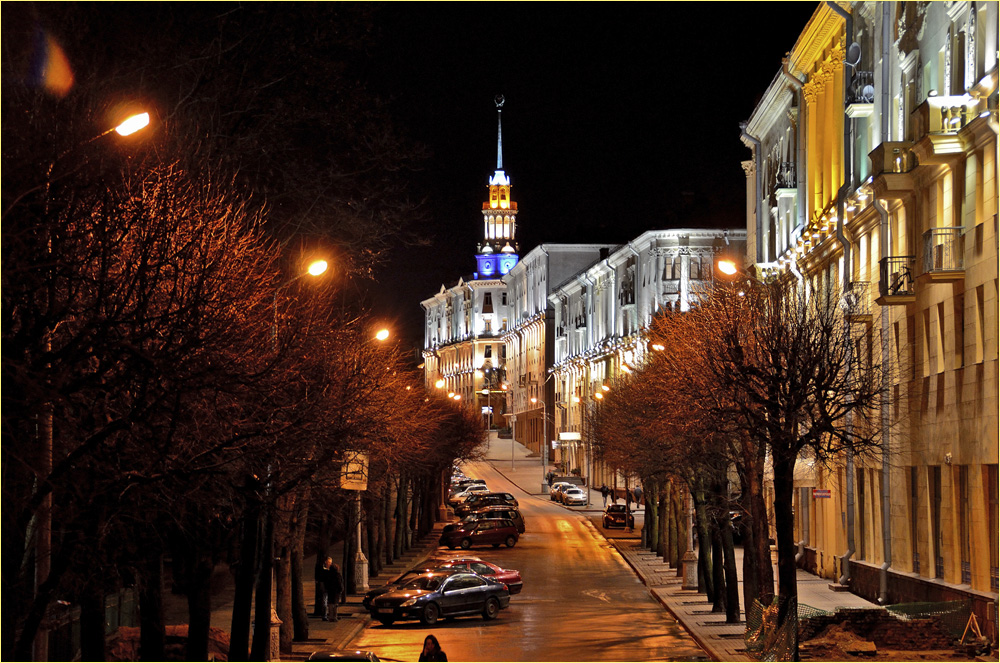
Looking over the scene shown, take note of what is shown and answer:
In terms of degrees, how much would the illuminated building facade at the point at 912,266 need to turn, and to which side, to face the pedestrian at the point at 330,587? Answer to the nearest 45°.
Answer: approximately 45° to its right

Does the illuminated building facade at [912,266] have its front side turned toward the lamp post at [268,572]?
yes

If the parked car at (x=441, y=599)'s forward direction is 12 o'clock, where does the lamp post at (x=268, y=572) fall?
The lamp post is roughly at 11 o'clock from the parked car.

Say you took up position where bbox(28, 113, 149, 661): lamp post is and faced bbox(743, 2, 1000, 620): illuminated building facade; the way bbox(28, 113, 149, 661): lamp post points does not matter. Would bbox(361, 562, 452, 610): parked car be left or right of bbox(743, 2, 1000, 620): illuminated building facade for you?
left

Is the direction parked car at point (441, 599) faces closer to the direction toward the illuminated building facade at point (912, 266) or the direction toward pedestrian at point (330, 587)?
the pedestrian

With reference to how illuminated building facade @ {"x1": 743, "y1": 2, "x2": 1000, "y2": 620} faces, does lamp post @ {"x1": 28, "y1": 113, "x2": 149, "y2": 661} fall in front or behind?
in front

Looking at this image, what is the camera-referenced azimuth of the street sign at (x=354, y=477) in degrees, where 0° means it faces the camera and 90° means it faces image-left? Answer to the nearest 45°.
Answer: approximately 0°

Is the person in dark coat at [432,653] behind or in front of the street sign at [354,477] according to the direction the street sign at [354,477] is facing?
in front

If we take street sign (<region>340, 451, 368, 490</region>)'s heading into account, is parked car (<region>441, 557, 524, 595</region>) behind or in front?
behind
